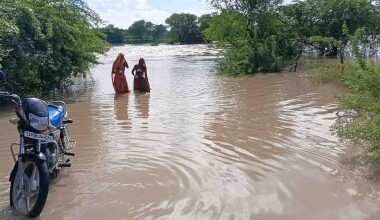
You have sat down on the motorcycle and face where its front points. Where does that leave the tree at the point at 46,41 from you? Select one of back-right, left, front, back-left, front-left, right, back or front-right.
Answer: back-right

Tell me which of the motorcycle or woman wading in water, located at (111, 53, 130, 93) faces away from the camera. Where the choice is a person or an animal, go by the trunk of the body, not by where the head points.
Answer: the woman wading in water

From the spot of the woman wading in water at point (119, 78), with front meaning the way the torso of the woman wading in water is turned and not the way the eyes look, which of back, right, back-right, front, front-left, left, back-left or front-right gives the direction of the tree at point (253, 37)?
front-right

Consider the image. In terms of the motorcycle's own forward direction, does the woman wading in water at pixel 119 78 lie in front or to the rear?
to the rear

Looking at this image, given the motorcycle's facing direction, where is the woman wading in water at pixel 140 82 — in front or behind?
behind

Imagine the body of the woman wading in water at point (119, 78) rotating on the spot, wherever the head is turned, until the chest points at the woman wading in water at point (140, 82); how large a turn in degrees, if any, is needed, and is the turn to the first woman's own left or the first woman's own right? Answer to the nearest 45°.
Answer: approximately 90° to the first woman's own right

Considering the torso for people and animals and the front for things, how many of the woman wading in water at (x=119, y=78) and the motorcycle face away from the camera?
1

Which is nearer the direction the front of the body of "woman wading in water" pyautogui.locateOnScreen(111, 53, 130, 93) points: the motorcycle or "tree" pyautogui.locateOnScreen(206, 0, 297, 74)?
the tree

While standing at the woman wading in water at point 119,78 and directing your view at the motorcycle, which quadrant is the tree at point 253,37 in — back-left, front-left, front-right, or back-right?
back-left

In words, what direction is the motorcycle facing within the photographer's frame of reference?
facing the viewer and to the left of the viewer

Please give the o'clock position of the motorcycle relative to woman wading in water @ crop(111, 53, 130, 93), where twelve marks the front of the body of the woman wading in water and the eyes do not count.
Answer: The motorcycle is roughly at 6 o'clock from the woman wading in water.

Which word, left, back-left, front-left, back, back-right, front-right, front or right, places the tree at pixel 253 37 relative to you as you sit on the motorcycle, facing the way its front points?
back

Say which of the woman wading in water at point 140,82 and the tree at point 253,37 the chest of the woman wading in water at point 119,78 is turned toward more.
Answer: the tree

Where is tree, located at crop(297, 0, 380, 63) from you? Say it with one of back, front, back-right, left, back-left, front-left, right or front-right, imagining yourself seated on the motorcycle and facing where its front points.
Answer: back
